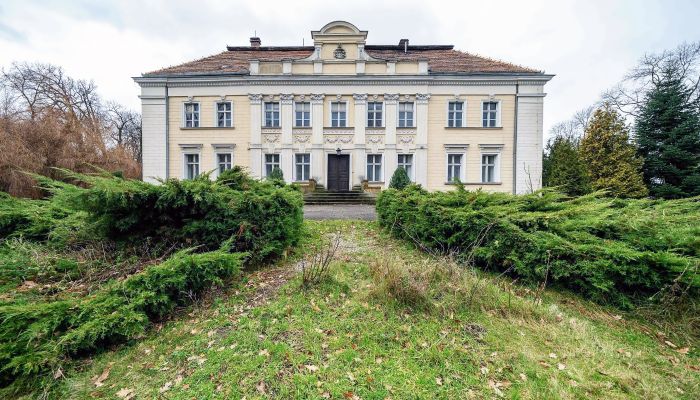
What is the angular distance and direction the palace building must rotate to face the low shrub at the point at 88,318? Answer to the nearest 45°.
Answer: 0° — it already faces it

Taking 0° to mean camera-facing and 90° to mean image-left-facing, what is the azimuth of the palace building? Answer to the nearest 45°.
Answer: approximately 0°

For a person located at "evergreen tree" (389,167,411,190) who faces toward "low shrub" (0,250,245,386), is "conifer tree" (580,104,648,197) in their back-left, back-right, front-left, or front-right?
back-left

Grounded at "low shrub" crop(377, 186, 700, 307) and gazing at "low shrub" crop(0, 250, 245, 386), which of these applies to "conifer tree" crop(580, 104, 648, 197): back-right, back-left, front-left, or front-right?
back-right

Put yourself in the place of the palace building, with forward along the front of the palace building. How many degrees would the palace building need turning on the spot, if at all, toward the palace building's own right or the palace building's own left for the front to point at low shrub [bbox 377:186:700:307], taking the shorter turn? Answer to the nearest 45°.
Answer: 0° — it already faces it

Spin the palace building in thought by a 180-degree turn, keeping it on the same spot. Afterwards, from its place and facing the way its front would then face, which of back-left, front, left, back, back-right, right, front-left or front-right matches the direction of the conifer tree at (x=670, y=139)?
right

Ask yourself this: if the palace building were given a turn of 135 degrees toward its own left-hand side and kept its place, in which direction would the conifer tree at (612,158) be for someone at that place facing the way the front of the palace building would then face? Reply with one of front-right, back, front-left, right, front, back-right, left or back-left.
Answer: front-right

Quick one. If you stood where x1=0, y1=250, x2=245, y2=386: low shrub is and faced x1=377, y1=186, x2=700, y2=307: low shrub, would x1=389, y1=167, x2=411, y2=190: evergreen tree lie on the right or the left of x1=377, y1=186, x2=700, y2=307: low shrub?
left

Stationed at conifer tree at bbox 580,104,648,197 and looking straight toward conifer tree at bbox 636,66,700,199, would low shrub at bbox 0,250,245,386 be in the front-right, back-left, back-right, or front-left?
back-right
